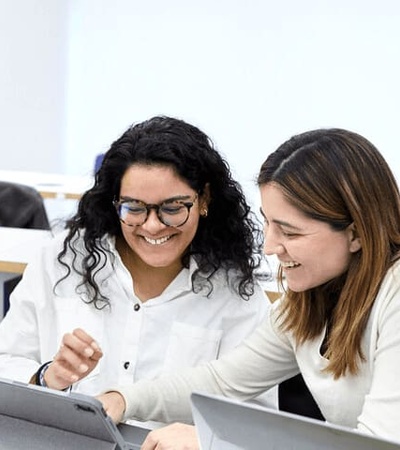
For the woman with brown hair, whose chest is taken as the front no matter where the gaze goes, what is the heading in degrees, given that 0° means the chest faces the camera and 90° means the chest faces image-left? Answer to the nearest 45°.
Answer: approximately 45°

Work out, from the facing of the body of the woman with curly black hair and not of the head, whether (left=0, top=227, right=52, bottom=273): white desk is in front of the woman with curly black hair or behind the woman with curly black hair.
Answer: behind

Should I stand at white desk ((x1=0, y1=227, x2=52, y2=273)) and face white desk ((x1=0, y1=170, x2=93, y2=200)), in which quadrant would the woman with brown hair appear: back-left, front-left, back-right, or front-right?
back-right

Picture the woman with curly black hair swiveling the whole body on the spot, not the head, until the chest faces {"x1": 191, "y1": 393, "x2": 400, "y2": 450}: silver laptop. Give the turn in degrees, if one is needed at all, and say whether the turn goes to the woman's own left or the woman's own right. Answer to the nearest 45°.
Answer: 0° — they already face it

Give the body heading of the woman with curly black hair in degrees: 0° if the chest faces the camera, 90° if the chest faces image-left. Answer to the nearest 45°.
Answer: approximately 0°

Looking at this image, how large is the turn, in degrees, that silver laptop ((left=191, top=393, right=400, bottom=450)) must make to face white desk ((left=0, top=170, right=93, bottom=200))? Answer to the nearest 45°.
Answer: approximately 90° to its left

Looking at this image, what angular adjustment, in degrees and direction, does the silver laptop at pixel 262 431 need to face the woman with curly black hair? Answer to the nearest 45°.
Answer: approximately 90° to its left

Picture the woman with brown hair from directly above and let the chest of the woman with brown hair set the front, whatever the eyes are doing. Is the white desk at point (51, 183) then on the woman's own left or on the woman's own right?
on the woman's own right

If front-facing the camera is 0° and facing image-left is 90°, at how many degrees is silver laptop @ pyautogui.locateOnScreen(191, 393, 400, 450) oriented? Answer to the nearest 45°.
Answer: approximately 225°
